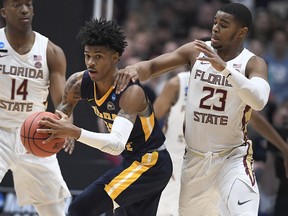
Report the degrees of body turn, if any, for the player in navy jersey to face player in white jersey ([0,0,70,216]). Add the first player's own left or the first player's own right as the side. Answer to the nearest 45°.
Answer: approximately 90° to the first player's own right

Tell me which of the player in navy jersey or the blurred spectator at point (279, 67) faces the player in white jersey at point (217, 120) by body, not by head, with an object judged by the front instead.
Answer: the blurred spectator

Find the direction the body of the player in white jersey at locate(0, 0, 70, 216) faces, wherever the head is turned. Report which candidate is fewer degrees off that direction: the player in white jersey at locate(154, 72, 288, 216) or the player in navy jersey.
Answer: the player in navy jersey

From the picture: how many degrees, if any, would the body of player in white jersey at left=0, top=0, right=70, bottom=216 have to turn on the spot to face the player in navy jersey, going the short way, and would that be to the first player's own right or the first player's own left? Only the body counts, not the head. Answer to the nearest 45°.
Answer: approximately 45° to the first player's own left

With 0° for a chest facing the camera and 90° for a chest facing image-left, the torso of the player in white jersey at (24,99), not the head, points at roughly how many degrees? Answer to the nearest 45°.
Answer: approximately 0°

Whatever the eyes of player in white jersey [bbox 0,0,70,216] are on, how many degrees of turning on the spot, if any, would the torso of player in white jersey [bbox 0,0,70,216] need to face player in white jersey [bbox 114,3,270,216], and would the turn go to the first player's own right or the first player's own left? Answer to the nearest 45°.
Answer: approximately 45° to the first player's own left

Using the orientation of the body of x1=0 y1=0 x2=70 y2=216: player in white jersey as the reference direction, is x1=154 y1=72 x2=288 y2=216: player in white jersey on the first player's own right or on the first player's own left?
on the first player's own left

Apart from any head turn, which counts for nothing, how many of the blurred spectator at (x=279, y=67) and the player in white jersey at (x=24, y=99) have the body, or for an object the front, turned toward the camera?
2

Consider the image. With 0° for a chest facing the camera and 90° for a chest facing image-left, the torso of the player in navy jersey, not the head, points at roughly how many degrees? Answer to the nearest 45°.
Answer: approximately 45°
